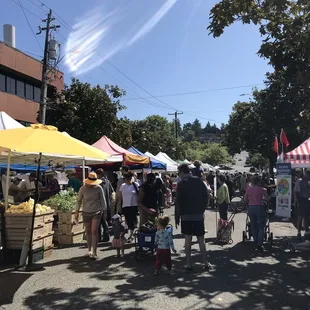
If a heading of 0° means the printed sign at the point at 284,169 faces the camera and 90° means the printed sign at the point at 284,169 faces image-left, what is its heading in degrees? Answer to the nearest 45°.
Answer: approximately 0°

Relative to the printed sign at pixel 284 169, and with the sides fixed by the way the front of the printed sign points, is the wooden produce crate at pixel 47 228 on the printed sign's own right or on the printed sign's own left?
on the printed sign's own right

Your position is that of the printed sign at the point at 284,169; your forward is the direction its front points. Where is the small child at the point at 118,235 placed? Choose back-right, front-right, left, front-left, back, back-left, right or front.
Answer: front-right

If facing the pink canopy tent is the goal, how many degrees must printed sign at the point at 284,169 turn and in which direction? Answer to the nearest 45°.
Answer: approximately 90° to its right

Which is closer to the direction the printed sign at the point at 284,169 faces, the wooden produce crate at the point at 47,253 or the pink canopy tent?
the wooden produce crate

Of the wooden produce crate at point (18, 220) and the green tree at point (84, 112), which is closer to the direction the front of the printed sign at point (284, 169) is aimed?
the wooden produce crate

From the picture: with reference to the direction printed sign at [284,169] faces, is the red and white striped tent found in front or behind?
behind

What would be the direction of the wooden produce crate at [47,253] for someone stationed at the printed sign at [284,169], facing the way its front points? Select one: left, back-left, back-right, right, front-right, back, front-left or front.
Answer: front-right

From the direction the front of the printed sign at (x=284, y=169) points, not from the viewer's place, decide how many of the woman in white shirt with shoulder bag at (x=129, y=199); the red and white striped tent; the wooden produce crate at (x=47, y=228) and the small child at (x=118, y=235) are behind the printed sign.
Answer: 1

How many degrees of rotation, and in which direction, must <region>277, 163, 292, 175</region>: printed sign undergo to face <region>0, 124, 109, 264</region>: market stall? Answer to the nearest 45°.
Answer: approximately 45° to its right

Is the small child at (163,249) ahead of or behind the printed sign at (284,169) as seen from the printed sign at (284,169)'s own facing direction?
ahead

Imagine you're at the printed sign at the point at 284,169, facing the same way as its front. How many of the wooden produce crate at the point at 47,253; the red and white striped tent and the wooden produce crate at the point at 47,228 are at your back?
1

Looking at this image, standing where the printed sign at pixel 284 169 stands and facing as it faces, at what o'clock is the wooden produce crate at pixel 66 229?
The wooden produce crate is roughly at 2 o'clock from the printed sign.
